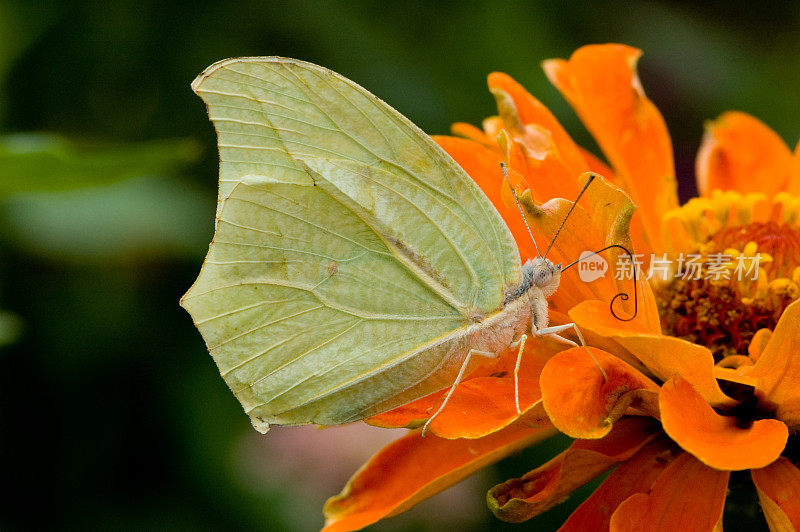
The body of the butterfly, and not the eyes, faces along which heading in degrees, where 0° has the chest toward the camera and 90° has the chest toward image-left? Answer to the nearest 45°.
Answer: approximately 270°
